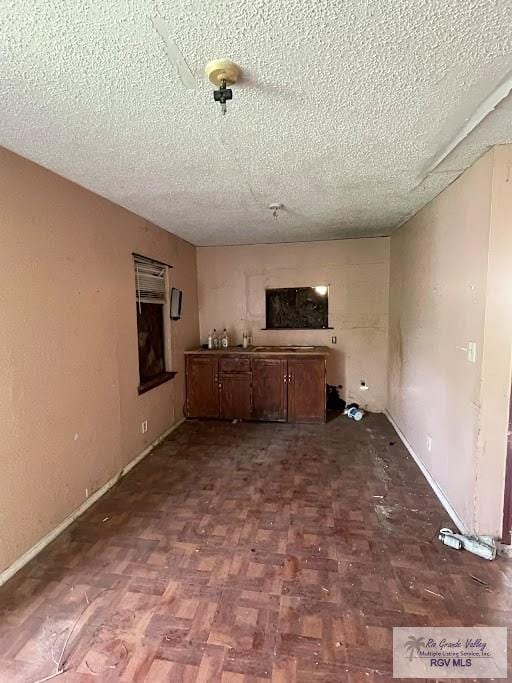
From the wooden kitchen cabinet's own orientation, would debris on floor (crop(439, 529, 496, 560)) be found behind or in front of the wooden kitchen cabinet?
in front

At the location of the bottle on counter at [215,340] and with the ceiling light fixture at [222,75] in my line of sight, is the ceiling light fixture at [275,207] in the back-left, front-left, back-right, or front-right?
front-left

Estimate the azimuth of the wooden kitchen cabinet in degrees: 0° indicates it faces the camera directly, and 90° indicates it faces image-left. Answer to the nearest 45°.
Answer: approximately 0°

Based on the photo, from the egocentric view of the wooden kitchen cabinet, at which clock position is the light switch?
The light switch is roughly at 11 o'clock from the wooden kitchen cabinet.

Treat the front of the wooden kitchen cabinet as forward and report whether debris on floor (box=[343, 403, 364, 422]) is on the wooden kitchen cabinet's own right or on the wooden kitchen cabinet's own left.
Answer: on the wooden kitchen cabinet's own left

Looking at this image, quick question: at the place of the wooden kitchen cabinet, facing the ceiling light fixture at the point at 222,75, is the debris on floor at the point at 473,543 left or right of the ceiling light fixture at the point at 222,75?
left

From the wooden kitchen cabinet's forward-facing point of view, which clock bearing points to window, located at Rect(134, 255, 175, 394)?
The window is roughly at 2 o'clock from the wooden kitchen cabinet.

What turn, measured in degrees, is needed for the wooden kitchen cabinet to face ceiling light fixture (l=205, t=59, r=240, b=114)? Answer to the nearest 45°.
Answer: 0° — it already faces it

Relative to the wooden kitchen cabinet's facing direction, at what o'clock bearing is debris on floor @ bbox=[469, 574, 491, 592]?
The debris on floor is roughly at 11 o'clock from the wooden kitchen cabinet.
